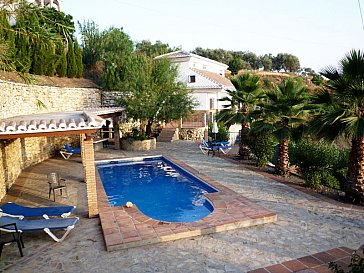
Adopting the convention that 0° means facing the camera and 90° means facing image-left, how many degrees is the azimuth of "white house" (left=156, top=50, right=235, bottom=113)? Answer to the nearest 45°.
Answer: approximately 315°

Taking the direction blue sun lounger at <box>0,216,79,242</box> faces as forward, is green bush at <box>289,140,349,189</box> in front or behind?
in front

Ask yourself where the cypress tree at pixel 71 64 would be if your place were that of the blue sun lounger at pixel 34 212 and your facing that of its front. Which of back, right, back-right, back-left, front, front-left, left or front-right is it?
left

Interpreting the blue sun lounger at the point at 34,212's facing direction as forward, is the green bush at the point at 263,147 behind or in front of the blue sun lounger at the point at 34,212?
in front

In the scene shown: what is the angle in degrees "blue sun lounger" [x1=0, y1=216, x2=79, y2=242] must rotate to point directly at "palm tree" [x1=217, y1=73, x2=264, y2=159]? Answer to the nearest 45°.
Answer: approximately 45° to its left

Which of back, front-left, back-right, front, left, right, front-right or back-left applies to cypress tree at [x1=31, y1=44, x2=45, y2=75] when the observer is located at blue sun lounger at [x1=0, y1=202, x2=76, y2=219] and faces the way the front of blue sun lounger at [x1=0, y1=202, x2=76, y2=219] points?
left

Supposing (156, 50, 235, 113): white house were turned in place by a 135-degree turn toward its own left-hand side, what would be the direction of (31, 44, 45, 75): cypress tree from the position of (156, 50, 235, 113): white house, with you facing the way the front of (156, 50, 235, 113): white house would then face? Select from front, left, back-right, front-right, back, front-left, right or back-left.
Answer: back-left

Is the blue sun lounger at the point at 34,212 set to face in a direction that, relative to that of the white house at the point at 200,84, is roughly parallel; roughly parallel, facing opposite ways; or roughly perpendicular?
roughly perpendicular

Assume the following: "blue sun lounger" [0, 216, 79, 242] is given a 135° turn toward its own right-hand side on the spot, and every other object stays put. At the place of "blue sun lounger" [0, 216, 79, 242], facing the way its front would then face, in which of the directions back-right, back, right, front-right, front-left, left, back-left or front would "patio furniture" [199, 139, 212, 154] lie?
back

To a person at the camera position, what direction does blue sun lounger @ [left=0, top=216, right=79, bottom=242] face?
facing to the right of the viewer

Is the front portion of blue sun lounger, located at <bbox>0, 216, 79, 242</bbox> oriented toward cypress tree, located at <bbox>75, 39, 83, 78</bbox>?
no

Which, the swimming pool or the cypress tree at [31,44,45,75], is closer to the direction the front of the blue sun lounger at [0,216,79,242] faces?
the swimming pool

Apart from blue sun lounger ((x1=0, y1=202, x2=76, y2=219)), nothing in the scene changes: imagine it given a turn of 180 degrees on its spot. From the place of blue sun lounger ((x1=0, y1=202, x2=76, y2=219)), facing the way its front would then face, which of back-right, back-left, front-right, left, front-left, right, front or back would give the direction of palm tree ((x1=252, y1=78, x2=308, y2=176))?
back

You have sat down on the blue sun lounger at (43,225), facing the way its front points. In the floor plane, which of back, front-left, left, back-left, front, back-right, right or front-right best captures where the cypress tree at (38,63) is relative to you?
left

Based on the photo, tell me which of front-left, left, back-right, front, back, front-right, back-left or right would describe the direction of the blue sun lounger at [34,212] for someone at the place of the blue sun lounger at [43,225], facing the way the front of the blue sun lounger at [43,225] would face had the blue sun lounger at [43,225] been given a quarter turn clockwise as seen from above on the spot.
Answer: back

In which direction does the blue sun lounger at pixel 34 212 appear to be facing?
to the viewer's right

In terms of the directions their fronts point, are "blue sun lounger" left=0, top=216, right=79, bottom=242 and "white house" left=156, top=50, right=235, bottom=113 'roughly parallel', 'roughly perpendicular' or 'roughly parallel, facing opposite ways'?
roughly perpendicular

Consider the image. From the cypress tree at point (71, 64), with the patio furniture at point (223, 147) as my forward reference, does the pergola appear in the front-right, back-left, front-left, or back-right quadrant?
front-right
